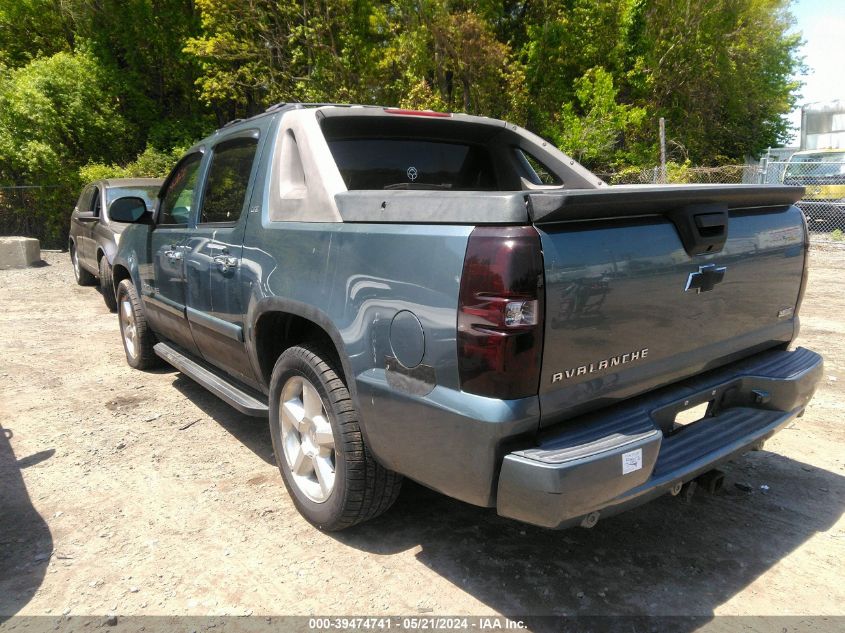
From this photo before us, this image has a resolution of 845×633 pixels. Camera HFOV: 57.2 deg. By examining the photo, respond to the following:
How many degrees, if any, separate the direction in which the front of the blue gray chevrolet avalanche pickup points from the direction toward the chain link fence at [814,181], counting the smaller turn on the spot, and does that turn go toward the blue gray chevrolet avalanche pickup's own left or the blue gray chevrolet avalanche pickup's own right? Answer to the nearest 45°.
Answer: approximately 90° to the blue gray chevrolet avalanche pickup's own right

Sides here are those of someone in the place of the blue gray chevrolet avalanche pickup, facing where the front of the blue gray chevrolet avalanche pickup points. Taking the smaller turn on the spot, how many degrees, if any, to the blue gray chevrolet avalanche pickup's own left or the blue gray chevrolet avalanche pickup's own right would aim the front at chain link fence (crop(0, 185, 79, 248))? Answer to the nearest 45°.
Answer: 0° — it already faces it

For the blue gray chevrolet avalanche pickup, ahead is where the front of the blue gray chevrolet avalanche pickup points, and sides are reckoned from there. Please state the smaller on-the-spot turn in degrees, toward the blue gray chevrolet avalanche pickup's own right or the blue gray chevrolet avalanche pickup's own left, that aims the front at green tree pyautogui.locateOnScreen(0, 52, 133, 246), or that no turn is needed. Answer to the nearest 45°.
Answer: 0° — it already faces it

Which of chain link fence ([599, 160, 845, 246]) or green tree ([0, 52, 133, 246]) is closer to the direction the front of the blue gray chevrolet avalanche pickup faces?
the green tree

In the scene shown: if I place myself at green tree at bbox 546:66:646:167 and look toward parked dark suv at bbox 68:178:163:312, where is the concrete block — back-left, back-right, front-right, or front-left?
front-right

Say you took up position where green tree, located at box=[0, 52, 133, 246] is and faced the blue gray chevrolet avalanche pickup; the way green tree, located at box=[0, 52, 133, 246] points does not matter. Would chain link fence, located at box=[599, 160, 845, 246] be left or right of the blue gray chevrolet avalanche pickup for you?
left

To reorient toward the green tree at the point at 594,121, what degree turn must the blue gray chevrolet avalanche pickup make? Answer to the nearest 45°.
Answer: approximately 45° to its right

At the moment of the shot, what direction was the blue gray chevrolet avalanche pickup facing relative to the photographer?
facing away from the viewer and to the left of the viewer

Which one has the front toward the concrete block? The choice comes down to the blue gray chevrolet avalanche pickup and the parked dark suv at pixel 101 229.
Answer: the blue gray chevrolet avalanche pickup

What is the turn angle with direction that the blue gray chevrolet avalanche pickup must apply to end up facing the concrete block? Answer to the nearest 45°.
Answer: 0° — it already faces it

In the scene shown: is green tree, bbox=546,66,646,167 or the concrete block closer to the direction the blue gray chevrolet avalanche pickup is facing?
the concrete block
